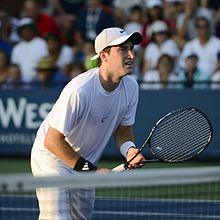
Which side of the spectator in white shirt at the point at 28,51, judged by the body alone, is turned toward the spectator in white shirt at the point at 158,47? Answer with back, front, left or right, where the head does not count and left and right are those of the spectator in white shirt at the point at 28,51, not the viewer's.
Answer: left

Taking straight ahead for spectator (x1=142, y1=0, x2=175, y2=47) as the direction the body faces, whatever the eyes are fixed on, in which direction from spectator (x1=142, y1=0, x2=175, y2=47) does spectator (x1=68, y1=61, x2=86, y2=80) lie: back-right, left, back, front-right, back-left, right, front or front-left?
front-right

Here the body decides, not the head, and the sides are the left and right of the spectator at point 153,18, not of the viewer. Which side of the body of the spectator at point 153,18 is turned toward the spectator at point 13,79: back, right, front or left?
right

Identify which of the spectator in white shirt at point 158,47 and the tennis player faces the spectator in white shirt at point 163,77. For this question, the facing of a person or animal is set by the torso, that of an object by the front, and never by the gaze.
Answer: the spectator in white shirt at point 158,47

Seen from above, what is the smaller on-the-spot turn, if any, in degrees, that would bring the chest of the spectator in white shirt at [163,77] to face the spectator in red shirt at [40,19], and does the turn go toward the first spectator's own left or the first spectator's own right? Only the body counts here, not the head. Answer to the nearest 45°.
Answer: approximately 135° to the first spectator's own right

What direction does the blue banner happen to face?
toward the camera

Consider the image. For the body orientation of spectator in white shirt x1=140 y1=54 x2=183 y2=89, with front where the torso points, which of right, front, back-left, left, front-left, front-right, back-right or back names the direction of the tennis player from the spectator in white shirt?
front

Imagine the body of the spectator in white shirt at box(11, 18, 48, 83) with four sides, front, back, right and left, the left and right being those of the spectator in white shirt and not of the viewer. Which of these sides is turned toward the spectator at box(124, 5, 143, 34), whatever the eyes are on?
left
